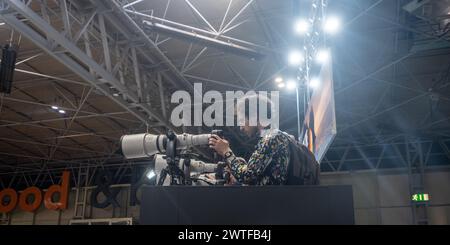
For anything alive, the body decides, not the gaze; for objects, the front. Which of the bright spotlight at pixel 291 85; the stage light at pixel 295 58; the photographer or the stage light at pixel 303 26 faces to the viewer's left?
the photographer

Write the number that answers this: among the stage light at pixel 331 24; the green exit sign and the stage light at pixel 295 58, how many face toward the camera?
3

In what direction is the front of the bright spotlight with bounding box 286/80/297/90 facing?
toward the camera

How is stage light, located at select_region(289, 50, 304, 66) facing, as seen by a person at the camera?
facing the viewer

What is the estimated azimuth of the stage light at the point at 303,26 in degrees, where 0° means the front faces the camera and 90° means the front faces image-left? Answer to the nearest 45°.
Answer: approximately 0°

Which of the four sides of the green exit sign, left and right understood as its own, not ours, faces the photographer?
front

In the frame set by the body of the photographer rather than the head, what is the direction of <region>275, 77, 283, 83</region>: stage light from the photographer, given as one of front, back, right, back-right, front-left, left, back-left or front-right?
right

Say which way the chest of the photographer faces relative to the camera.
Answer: to the viewer's left

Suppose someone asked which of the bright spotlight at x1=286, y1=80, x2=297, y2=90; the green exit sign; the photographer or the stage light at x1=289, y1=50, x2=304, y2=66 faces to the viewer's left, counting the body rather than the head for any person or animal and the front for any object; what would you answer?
the photographer

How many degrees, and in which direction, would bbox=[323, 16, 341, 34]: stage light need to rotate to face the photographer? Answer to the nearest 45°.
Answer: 0° — it already faces them

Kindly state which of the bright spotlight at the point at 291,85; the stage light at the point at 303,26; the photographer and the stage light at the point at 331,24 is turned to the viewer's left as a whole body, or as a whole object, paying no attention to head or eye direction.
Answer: the photographer

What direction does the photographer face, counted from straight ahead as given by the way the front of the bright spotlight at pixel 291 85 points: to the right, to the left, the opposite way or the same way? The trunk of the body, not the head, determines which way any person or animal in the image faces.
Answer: to the right

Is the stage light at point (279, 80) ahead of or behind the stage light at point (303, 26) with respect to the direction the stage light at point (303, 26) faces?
behind
